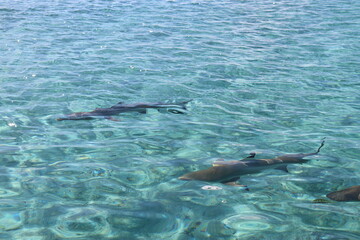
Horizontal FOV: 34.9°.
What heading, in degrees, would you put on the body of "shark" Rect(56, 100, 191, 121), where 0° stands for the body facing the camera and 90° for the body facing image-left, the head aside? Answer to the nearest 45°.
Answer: approximately 90°

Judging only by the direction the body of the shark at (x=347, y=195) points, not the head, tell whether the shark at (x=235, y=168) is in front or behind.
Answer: in front

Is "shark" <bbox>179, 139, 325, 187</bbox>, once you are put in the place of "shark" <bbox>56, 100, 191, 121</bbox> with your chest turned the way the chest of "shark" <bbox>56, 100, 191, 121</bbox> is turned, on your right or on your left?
on your left

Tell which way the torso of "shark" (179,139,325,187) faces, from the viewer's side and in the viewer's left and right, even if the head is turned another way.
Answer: facing to the left of the viewer

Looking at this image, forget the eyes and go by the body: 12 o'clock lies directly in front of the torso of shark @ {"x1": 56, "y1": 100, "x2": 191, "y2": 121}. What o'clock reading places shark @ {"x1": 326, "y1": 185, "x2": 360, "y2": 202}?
shark @ {"x1": 326, "y1": 185, "x2": 360, "y2": 202} is roughly at 8 o'clock from shark @ {"x1": 56, "y1": 100, "x2": 191, "y2": 121}.

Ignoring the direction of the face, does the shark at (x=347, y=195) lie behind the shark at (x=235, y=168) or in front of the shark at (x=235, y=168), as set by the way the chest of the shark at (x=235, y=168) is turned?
behind

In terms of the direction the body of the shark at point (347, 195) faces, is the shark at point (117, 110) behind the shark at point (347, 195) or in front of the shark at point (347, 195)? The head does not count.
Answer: in front

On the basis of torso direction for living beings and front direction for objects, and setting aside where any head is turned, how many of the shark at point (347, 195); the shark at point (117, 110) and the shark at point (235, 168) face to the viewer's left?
3

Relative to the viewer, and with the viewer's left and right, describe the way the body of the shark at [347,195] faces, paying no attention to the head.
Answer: facing to the left of the viewer

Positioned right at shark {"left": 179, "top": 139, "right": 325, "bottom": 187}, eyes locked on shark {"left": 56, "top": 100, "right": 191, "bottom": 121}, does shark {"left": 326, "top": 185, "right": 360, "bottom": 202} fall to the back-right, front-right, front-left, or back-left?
back-right
